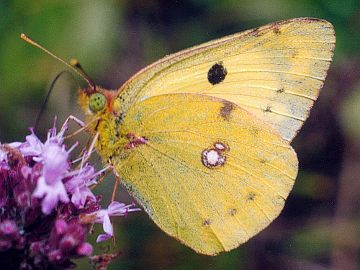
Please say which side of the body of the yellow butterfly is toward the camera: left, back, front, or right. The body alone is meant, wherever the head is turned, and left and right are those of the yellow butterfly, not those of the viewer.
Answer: left
